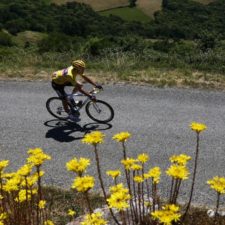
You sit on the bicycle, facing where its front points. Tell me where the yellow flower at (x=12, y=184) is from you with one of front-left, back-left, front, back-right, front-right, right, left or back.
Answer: right

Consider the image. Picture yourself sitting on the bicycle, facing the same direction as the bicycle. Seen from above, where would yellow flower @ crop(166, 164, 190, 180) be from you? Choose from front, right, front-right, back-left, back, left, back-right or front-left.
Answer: right

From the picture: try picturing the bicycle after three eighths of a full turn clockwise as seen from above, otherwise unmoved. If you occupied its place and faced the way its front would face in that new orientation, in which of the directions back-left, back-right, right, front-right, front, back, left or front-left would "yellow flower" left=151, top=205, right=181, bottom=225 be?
front-left

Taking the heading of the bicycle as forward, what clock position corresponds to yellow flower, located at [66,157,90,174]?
The yellow flower is roughly at 3 o'clock from the bicycle.

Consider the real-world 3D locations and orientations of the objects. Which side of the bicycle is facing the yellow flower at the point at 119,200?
right

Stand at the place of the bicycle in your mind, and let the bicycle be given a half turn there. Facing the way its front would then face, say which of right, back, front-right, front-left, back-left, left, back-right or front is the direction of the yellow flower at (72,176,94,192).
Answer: left

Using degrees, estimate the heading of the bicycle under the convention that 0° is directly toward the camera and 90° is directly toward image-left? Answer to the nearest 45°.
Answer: approximately 270°

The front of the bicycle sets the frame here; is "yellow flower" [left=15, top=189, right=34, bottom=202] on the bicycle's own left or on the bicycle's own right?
on the bicycle's own right
